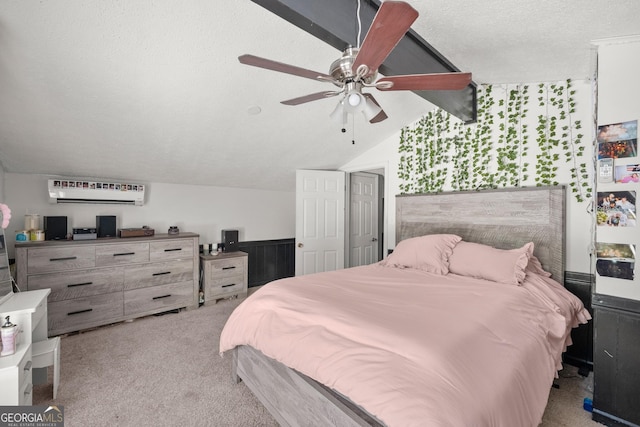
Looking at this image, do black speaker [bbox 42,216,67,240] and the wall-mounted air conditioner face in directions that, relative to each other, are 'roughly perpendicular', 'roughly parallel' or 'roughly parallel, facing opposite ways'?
roughly parallel

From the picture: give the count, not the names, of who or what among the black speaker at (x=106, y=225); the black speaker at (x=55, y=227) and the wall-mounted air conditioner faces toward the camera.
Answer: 3

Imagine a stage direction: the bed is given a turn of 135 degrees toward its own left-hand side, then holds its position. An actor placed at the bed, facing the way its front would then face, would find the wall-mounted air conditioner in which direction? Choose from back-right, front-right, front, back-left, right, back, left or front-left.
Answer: back

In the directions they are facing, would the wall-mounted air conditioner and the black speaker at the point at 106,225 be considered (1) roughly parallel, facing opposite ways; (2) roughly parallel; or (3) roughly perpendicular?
roughly parallel

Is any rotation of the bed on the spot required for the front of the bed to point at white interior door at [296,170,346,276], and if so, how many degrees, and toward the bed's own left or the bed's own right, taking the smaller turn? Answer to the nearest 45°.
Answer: approximately 90° to the bed's own right

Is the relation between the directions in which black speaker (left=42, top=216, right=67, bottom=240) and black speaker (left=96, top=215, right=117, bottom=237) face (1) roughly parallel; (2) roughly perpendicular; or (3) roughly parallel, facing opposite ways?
roughly parallel

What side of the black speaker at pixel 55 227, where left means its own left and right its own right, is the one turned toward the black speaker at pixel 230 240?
left

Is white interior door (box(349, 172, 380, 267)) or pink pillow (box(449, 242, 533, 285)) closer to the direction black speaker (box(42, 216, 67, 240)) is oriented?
the pink pillow

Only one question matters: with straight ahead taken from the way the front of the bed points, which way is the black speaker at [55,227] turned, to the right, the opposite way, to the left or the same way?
to the left

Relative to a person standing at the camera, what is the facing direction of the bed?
facing the viewer and to the left of the viewer

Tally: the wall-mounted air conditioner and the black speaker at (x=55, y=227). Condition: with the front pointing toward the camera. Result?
2

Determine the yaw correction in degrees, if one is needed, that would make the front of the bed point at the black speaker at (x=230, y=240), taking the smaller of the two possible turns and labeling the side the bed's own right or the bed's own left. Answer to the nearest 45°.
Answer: approximately 90° to the bed's own right

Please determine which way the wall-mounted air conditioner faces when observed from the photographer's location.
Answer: facing the viewer
